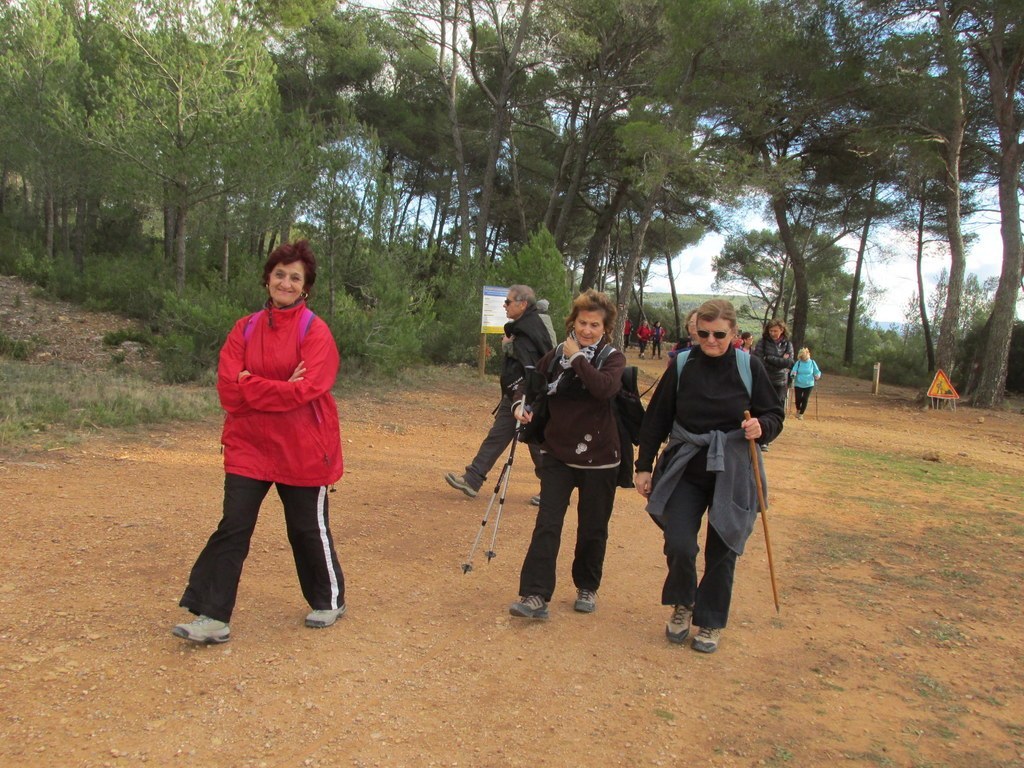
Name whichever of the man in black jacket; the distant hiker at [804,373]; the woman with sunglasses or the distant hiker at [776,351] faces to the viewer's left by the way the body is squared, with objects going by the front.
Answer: the man in black jacket

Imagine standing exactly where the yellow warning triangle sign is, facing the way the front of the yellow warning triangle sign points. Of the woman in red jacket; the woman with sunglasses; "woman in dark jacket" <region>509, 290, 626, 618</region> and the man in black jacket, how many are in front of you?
4

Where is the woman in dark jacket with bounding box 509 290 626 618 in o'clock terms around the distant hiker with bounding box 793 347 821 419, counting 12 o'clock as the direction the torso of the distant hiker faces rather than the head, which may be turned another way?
The woman in dark jacket is roughly at 12 o'clock from the distant hiker.

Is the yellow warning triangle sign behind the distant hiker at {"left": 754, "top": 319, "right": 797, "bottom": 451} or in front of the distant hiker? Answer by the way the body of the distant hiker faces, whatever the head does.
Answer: behind

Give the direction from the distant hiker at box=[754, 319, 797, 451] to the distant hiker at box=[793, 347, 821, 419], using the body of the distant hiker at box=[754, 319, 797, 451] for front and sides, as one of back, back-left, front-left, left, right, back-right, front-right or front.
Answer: back

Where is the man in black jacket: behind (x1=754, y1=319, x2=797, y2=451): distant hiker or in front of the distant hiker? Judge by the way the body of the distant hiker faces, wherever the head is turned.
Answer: in front

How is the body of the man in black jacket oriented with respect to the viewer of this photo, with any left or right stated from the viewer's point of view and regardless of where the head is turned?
facing to the left of the viewer

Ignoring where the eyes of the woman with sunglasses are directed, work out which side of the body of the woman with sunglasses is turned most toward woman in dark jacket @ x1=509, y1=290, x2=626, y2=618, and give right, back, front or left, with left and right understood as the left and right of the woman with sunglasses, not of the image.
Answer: right

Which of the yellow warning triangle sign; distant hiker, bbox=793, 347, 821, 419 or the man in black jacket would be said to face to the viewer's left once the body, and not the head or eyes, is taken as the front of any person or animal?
the man in black jacket

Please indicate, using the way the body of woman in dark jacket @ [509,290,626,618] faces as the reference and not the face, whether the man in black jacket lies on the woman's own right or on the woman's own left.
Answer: on the woman's own right

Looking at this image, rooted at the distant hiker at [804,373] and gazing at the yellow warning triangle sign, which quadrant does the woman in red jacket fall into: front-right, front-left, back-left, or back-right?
back-right
